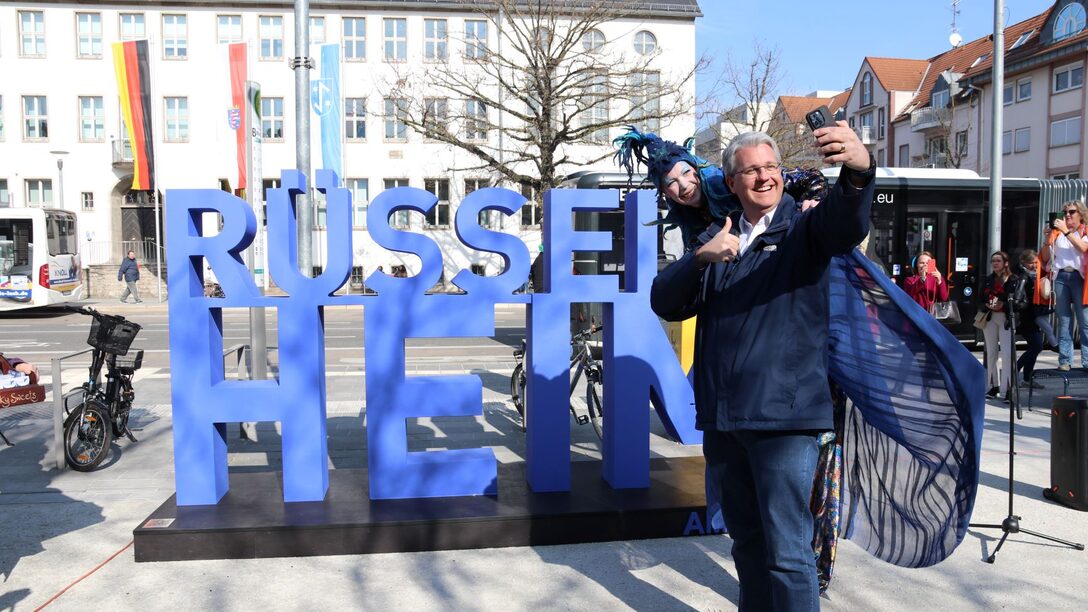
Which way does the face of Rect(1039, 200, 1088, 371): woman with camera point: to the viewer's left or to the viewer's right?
to the viewer's left

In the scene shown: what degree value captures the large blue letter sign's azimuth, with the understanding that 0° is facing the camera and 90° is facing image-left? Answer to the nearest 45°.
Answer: approximately 0°

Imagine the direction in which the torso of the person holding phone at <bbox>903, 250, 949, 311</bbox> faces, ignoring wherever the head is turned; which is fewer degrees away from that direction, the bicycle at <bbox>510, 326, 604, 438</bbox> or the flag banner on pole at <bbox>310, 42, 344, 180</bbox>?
the bicycle

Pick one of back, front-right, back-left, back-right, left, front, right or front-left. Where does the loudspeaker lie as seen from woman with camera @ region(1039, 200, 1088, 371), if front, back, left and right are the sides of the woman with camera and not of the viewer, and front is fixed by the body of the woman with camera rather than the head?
front-left

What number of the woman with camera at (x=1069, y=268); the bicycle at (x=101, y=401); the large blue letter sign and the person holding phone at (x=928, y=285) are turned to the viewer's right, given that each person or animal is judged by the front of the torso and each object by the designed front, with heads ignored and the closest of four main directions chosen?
0

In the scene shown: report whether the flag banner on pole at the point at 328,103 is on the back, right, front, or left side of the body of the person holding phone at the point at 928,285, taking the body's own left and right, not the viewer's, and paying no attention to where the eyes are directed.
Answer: right

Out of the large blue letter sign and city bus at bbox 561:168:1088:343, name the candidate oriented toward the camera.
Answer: the large blue letter sign

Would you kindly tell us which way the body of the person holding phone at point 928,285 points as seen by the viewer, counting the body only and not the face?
toward the camera

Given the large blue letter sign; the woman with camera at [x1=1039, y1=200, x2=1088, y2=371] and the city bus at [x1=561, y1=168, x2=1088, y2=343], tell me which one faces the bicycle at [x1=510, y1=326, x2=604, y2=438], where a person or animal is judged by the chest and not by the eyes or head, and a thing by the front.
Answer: the woman with camera

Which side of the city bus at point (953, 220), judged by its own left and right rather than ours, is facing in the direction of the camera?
right

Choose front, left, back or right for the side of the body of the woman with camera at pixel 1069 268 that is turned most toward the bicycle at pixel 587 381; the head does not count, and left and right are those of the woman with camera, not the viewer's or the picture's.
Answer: front
